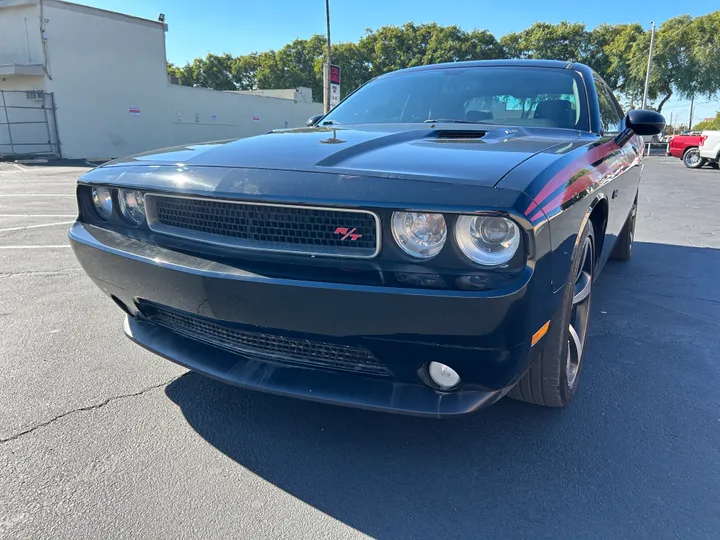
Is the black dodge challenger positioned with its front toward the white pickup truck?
no

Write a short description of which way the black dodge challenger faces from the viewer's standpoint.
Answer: facing the viewer and to the left of the viewer

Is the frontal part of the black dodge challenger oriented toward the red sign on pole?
no

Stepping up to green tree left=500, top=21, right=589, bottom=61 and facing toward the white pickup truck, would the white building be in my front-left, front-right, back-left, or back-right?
front-right

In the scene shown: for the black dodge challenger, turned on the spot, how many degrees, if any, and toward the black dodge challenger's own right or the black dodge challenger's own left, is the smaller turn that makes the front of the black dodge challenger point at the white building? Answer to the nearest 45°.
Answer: approximately 90° to the black dodge challenger's own right

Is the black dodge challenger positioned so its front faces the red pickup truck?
no

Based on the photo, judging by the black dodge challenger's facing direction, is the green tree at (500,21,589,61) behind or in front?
behind

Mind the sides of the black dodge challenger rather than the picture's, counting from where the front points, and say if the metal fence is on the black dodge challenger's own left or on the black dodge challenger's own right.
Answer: on the black dodge challenger's own right

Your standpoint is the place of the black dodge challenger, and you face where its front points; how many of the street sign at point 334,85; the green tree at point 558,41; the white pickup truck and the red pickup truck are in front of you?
0

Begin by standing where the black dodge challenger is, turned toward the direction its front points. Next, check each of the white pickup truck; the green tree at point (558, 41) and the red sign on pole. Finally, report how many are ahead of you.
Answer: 0

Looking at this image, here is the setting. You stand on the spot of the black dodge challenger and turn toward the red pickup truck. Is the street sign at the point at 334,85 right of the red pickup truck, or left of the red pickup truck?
left

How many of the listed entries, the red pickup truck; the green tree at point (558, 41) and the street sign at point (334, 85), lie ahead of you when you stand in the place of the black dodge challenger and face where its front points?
0

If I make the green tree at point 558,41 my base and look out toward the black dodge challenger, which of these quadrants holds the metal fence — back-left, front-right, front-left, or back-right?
front-right
